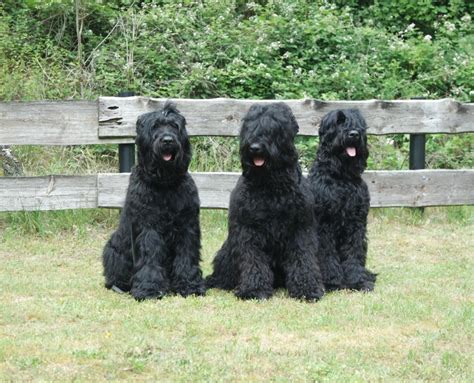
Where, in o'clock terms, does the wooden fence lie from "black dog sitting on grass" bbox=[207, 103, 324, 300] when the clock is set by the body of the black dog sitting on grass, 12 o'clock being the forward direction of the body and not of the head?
The wooden fence is roughly at 5 o'clock from the black dog sitting on grass.

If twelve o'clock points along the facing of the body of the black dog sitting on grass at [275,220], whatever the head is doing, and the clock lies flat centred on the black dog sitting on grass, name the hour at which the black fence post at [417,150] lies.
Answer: The black fence post is roughly at 7 o'clock from the black dog sitting on grass.

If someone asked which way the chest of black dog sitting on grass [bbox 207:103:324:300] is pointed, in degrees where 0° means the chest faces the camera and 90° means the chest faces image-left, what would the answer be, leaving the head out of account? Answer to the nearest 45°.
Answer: approximately 0°

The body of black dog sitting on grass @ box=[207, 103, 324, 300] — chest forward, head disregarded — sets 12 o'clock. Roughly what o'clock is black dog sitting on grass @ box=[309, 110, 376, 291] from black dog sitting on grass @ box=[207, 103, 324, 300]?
black dog sitting on grass @ box=[309, 110, 376, 291] is roughly at 8 o'clock from black dog sitting on grass @ box=[207, 103, 324, 300].

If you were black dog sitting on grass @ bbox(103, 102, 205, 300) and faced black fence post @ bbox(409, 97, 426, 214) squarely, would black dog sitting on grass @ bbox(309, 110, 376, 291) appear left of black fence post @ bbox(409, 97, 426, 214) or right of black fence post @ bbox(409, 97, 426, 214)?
right

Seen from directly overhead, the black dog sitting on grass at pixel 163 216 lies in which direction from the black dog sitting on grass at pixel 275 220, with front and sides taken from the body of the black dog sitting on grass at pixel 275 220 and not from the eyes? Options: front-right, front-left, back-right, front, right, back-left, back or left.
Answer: right

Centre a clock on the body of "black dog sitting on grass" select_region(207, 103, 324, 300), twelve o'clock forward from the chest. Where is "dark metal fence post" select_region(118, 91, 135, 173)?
The dark metal fence post is roughly at 5 o'clock from the black dog sitting on grass.
